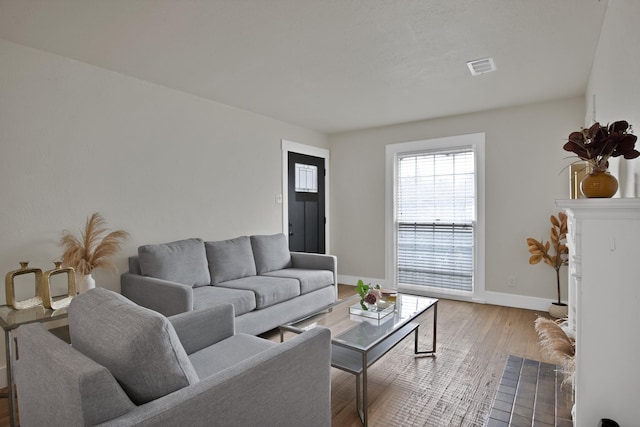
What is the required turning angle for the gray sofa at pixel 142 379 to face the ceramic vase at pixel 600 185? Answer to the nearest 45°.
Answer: approximately 45° to its right

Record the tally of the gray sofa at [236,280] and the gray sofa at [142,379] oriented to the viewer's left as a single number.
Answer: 0

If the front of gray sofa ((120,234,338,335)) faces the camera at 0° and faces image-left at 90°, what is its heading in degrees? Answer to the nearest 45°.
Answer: approximately 315°

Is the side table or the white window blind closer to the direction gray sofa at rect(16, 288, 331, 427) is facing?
the white window blind

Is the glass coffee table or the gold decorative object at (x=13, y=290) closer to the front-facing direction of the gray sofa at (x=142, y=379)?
the glass coffee table

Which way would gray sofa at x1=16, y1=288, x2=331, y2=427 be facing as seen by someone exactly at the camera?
facing away from the viewer and to the right of the viewer

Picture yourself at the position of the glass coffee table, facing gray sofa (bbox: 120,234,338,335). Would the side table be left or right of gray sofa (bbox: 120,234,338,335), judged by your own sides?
left

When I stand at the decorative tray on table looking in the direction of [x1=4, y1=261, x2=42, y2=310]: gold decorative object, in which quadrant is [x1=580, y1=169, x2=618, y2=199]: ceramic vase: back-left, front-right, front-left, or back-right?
back-left

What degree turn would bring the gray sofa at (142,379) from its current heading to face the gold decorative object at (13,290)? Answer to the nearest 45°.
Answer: approximately 90° to its left

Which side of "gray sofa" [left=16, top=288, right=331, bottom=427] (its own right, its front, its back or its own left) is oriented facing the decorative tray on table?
front
